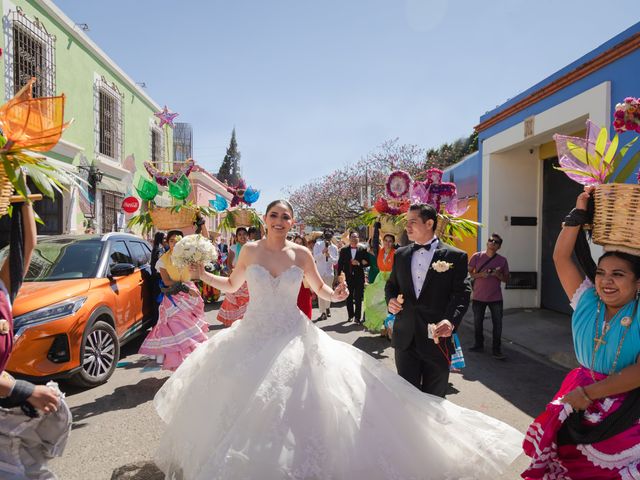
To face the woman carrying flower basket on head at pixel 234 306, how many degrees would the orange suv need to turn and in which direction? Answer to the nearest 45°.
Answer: approximately 180°

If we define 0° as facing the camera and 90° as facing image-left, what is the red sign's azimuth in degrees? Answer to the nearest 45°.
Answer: approximately 0°

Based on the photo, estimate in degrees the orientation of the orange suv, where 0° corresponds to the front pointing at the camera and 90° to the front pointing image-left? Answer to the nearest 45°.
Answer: approximately 45°

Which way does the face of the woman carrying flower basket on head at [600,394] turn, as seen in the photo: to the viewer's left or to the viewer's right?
to the viewer's left

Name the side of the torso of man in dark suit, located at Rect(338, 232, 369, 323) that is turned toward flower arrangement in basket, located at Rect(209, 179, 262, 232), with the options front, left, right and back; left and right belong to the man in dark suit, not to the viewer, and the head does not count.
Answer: right

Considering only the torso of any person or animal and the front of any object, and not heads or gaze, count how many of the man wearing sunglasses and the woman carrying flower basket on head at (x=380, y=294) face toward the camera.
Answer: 2

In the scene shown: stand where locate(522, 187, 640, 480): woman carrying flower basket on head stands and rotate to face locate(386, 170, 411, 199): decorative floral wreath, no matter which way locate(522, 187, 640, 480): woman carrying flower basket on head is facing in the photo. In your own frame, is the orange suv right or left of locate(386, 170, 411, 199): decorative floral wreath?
left

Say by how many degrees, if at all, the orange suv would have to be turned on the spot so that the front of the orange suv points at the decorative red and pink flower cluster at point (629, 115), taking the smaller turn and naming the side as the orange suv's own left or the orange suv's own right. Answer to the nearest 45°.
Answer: approximately 90° to the orange suv's own left

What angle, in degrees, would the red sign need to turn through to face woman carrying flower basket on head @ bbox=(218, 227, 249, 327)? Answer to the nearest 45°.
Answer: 0° — it already faces them

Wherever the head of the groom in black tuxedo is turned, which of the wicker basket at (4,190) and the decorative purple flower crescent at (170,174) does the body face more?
the wicker basket

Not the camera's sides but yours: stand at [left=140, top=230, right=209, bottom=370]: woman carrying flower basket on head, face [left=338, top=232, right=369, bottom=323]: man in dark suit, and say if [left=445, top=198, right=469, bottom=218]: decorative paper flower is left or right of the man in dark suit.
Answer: right
